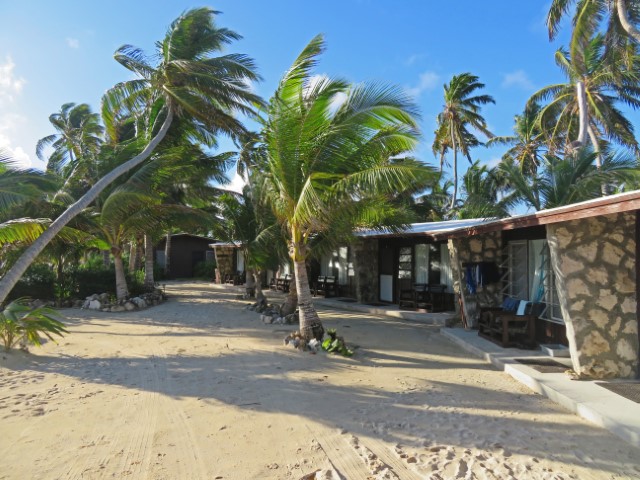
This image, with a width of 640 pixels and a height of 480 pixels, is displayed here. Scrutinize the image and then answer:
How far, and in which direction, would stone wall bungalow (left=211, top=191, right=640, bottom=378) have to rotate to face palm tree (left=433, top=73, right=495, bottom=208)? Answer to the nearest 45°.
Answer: approximately 135° to its right

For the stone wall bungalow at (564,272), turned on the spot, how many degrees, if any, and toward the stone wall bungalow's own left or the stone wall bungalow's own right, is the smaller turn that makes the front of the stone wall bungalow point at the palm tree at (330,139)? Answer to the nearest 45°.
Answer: approximately 45° to the stone wall bungalow's own right

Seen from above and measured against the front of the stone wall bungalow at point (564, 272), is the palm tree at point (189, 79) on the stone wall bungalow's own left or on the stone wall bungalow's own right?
on the stone wall bungalow's own right

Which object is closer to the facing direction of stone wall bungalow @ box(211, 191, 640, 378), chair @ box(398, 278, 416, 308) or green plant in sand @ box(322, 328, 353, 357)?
the green plant in sand

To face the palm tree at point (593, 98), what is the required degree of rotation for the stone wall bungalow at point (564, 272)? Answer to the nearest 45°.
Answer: approximately 135° to its right

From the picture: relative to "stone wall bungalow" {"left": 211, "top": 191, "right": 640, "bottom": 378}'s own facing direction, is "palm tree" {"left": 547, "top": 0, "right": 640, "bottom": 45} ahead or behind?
behind

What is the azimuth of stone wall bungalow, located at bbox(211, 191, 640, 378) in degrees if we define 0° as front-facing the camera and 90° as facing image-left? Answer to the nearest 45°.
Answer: approximately 45°

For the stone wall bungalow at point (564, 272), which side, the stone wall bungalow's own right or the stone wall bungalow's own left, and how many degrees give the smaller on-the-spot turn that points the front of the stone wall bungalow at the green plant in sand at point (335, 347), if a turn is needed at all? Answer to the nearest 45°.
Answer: approximately 45° to the stone wall bungalow's own right

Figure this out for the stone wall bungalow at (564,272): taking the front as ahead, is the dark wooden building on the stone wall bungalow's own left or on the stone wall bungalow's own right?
on the stone wall bungalow's own right

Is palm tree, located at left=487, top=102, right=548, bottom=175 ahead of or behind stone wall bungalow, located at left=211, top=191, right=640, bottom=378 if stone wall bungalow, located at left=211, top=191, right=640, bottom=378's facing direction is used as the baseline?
behind
